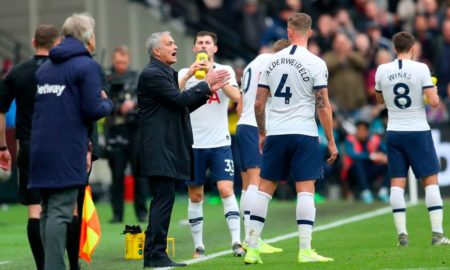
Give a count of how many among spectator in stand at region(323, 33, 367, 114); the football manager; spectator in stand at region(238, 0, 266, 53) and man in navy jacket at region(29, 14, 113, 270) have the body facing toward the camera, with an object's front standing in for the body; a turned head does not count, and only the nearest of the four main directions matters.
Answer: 2

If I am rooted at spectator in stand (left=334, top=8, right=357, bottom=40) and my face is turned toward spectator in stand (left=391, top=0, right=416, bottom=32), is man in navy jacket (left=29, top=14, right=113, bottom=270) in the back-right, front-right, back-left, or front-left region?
back-right

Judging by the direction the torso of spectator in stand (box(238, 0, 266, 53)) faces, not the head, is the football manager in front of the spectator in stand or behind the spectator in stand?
in front

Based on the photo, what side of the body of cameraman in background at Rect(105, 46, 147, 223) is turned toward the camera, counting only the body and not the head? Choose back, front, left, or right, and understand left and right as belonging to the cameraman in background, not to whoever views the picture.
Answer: front

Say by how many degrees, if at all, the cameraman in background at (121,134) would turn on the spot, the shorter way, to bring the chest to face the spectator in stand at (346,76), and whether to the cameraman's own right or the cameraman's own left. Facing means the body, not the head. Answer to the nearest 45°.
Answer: approximately 135° to the cameraman's own left

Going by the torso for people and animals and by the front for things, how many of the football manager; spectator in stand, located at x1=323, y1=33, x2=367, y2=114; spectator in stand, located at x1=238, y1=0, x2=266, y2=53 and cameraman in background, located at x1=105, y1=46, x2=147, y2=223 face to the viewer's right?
1

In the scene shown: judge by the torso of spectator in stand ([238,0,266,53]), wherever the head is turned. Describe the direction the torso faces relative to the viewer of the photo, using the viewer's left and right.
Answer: facing the viewer

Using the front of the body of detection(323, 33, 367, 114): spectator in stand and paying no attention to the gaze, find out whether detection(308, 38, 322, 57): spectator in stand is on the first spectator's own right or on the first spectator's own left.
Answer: on the first spectator's own right

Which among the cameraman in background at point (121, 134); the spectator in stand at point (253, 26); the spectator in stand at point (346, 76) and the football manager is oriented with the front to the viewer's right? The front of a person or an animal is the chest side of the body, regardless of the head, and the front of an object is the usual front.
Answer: the football manager

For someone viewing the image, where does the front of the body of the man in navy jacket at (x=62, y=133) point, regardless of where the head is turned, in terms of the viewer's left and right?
facing away from the viewer and to the right of the viewer

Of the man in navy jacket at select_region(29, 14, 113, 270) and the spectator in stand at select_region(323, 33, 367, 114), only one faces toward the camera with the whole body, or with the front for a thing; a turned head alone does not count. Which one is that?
the spectator in stand

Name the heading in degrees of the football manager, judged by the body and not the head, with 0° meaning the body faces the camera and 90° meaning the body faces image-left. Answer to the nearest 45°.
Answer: approximately 270°

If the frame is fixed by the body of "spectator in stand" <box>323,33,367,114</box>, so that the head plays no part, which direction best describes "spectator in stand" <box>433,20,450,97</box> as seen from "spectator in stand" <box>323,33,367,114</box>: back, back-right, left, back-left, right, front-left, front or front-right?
left
